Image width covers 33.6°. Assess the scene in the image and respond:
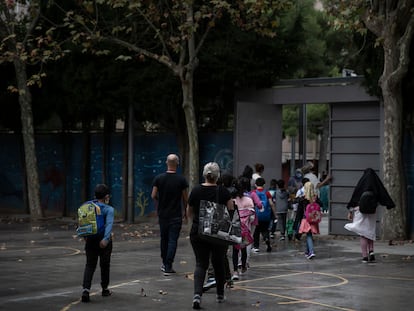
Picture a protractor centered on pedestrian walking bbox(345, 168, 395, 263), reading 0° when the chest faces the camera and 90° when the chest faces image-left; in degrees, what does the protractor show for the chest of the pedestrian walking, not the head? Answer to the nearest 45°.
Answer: approximately 180°

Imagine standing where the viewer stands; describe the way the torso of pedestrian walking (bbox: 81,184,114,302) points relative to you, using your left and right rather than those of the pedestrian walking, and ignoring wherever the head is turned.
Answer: facing away from the viewer and to the right of the viewer

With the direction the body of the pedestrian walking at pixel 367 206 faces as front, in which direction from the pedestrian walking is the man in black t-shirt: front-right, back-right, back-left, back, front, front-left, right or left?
back-left

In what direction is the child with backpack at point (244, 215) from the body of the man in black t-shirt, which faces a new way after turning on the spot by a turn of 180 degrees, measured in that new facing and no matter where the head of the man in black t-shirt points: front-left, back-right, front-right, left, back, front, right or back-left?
left

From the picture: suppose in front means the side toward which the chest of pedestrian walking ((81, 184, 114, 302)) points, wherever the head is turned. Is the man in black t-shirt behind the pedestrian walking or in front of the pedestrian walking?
in front

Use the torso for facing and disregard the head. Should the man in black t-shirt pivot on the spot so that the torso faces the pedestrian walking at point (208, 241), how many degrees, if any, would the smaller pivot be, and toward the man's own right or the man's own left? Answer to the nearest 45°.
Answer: approximately 180°

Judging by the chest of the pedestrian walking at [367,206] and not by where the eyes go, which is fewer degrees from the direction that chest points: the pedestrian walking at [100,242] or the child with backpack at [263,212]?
the child with backpack

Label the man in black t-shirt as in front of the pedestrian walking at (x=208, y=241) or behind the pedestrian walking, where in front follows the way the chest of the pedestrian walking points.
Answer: in front

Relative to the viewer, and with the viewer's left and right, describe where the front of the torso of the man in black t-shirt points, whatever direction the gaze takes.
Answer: facing away from the viewer

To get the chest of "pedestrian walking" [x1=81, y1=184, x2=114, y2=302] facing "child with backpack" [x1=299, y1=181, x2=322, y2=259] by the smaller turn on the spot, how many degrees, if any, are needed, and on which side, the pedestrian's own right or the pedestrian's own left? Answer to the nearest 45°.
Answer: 0° — they already face them

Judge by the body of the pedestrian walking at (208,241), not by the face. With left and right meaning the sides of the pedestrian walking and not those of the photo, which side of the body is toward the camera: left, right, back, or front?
back

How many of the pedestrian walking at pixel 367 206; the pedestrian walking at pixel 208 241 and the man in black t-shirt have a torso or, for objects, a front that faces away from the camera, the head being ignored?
3
